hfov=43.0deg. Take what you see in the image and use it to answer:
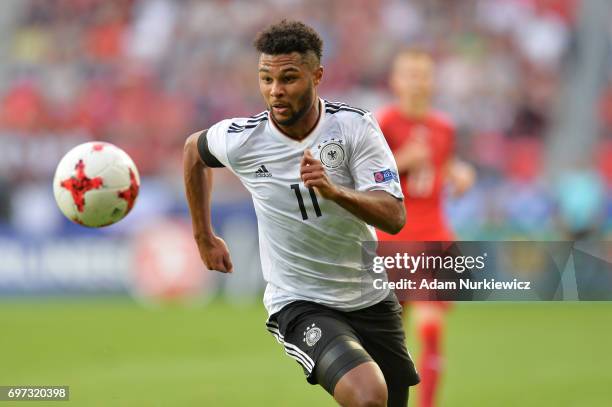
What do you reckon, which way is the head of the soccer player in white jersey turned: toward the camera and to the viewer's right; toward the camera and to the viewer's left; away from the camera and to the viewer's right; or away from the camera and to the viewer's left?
toward the camera and to the viewer's left

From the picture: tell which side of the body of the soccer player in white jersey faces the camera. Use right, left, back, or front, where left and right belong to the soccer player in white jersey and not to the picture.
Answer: front

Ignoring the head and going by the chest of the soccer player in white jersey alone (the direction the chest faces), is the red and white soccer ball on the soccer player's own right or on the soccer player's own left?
on the soccer player's own right

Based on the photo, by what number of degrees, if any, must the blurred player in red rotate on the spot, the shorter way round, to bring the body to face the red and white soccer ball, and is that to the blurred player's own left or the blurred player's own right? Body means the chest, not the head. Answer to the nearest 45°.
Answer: approximately 45° to the blurred player's own right

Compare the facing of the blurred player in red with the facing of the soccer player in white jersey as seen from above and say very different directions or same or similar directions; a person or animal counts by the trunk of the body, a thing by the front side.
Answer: same or similar directions

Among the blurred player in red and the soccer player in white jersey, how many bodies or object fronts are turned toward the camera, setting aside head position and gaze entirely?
2

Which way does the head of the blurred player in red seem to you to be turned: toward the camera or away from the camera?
toward the camera

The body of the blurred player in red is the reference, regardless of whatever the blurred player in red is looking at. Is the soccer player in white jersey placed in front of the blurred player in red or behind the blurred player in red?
in front

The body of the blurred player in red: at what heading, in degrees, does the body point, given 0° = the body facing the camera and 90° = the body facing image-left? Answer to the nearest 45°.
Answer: approximately 0°
